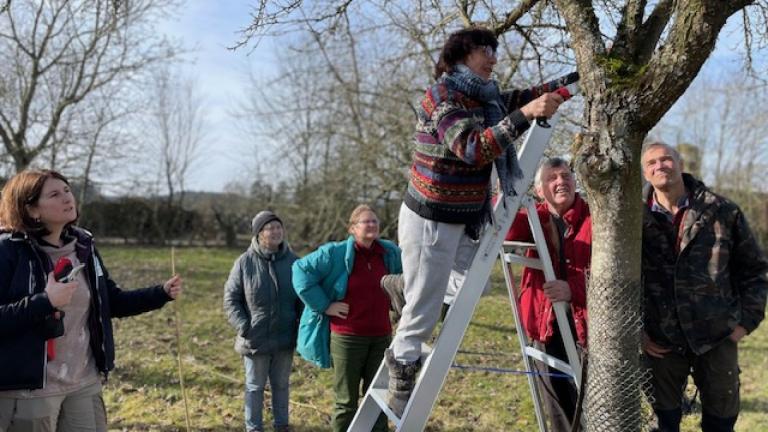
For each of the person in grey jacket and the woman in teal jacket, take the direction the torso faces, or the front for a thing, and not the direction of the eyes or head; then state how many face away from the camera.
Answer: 0

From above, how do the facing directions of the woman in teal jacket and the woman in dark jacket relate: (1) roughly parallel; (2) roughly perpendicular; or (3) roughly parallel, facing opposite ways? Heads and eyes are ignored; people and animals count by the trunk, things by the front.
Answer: roughly parallel

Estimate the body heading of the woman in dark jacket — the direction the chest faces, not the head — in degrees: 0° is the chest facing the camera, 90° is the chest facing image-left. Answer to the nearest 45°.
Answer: approximately 315°

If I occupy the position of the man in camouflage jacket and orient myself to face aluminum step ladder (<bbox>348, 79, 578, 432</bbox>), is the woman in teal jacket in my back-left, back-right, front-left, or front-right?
front-right

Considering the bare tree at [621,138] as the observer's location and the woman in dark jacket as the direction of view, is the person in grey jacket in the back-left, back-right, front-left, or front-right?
front-right

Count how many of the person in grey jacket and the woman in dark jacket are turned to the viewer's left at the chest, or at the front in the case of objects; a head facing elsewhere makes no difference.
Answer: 0

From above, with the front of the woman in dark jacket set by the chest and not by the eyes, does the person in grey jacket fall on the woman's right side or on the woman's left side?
on the woman's left side

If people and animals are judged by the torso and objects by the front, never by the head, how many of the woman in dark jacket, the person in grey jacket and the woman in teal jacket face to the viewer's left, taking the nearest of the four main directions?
0

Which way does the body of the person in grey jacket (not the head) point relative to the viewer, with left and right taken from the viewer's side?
facing the viewer and to the right of the viewer

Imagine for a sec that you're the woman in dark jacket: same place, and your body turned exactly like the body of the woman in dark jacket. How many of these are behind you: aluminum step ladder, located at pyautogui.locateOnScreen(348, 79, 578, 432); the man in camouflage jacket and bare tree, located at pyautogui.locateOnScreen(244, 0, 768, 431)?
0

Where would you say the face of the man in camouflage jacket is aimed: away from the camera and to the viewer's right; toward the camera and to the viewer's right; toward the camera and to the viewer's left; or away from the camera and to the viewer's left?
toward the camera and to the viewer's left

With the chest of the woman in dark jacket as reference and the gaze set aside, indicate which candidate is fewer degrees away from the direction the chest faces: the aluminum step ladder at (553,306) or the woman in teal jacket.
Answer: the aluminum step ladder

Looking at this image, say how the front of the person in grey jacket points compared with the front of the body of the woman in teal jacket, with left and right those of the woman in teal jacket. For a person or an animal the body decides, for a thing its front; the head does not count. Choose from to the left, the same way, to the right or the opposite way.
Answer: the same way

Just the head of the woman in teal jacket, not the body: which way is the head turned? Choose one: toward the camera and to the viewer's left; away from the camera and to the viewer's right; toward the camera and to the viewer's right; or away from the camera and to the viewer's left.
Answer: toward the camera and to the viewer's right
